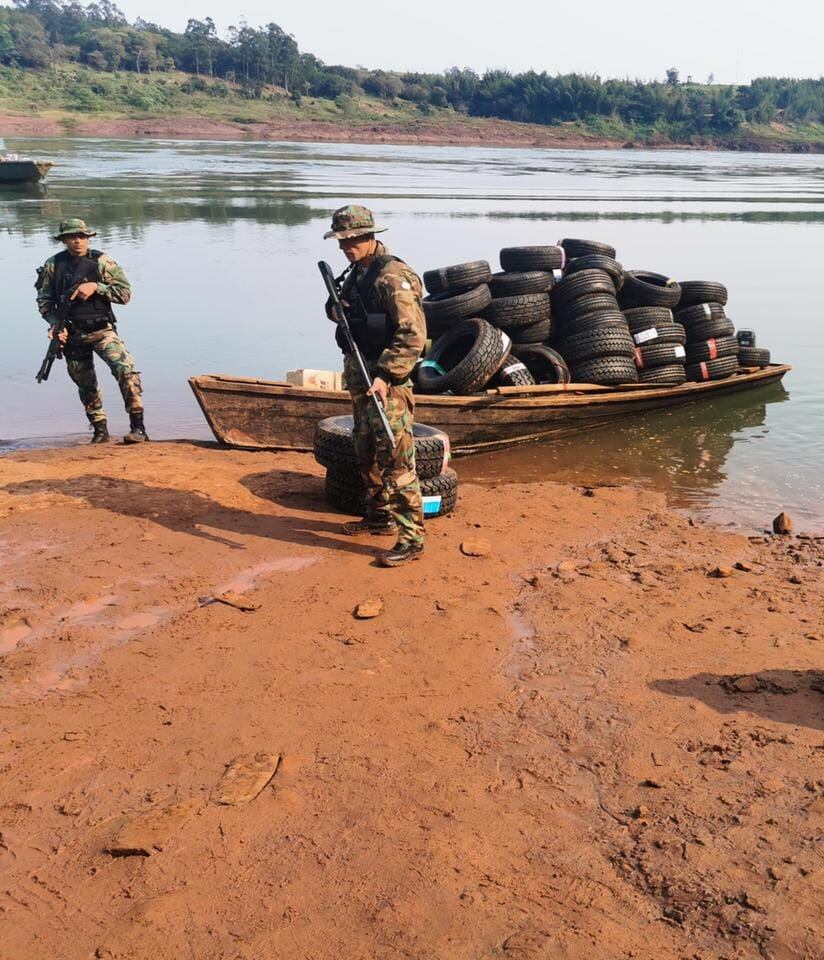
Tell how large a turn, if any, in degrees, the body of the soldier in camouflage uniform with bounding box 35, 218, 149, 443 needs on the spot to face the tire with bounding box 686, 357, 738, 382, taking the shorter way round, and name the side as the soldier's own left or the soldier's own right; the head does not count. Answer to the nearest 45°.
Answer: approximately 90° to the soldier's own left

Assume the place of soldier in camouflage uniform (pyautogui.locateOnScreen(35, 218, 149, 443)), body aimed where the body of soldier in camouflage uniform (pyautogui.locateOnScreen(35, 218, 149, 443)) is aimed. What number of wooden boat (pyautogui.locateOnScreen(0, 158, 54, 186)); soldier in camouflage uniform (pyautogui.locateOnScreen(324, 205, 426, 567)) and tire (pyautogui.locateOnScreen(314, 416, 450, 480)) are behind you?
1

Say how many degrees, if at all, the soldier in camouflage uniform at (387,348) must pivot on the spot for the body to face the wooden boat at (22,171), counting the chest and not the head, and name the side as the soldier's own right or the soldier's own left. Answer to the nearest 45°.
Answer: approximately 90° to the soldier's own right

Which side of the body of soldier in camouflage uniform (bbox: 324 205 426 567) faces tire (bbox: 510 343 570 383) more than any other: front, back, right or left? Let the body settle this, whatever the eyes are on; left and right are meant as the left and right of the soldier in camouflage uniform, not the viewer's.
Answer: back

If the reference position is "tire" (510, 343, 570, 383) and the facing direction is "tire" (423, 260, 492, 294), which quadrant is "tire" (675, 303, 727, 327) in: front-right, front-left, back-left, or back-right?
back-right

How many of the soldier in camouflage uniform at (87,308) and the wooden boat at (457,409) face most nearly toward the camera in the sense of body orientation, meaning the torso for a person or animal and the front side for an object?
1

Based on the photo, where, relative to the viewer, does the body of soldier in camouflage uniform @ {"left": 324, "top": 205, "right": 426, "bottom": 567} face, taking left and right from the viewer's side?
facing the viewer and to the left of the viewer

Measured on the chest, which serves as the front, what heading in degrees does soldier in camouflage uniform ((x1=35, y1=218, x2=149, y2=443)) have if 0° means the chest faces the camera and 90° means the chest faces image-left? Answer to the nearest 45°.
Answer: approximately 0°

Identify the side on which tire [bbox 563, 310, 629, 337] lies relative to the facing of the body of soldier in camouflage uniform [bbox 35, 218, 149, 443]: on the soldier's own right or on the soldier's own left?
on the soldier's own left
